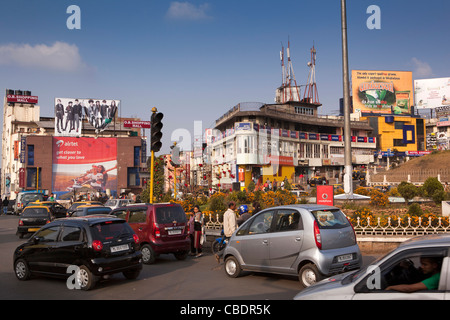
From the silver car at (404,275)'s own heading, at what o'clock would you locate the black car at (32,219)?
The black car is roughly at 1 o'clock from the silver car.

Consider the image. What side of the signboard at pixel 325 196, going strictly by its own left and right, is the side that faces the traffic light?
right

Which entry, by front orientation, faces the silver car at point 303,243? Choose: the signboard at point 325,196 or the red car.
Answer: the signboard

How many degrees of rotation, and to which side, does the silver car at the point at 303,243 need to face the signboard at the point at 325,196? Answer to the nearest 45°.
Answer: approximately 45° to its right

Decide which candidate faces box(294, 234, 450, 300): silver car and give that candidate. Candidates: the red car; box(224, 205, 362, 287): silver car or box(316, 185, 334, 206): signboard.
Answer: the signboard

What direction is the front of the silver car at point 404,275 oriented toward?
to the viewer's left

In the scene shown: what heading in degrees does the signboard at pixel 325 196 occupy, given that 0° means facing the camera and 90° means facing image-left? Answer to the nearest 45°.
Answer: approximately 0°

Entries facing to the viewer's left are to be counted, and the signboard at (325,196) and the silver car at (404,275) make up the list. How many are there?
1

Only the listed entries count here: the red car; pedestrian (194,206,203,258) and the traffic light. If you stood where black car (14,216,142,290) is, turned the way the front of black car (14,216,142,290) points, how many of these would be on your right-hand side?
3
